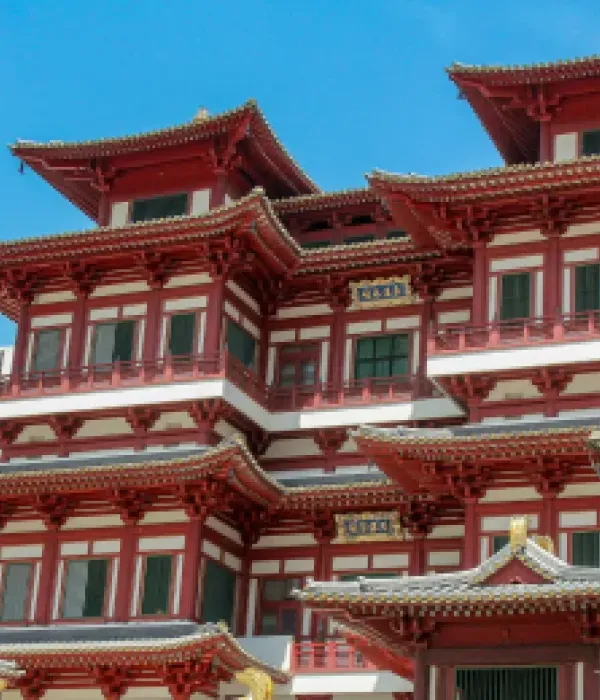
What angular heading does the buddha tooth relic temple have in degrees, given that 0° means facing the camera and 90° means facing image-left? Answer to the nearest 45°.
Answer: approximately 0°
